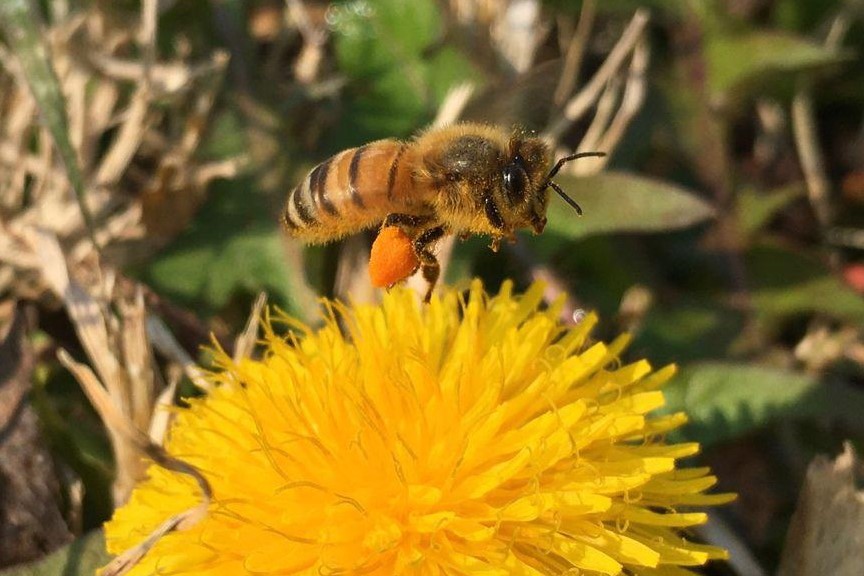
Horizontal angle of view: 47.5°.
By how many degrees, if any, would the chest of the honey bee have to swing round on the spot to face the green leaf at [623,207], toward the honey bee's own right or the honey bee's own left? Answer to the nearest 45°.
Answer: approximately 45° to the honey bee's own left

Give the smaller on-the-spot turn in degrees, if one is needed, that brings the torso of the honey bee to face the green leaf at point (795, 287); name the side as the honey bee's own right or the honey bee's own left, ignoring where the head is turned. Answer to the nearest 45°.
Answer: approximately 45° to the honey bee's own left

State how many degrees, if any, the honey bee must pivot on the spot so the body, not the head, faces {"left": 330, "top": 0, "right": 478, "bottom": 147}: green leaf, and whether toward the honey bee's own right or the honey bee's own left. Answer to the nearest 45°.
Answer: approximately 90° to the honey bee's own left

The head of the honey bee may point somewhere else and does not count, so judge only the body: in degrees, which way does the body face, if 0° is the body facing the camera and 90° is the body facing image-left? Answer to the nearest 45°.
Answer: approximately 270°

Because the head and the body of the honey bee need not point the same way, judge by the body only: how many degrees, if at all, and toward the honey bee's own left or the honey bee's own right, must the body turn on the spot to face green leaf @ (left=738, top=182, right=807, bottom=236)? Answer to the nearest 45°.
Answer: approximately 45° to the honey bee's own left
